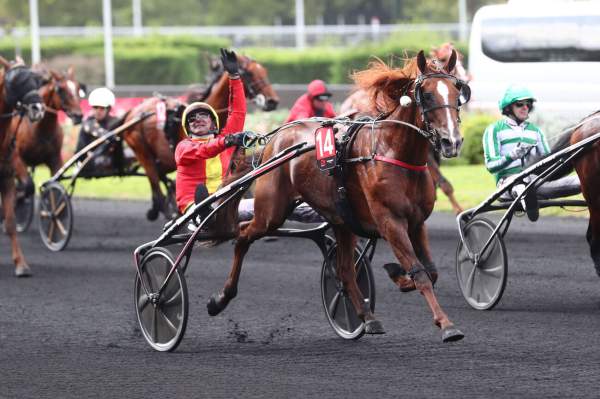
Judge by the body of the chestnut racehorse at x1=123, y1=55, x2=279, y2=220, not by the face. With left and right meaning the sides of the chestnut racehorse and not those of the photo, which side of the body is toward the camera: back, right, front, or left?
right

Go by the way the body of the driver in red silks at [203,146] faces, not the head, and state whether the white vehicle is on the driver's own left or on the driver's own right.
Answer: on the driver's own left

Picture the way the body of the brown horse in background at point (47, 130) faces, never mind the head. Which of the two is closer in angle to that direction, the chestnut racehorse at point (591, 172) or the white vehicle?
the chestnut racehorse

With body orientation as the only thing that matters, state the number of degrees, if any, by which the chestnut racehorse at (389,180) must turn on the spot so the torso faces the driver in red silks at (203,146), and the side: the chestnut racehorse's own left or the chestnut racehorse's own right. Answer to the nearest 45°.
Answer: approximately 180°

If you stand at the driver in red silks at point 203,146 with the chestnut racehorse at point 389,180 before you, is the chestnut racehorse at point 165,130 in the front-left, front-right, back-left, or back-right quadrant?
back-left

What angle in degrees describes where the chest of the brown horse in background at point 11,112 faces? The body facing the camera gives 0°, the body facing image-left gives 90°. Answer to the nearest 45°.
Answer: approximately 315°

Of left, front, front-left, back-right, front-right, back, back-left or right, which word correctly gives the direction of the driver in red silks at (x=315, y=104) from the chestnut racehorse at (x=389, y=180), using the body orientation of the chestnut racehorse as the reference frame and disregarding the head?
back-left

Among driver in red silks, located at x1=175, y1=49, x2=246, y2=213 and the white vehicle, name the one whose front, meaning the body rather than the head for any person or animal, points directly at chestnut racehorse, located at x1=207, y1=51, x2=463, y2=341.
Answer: the driver in red silks

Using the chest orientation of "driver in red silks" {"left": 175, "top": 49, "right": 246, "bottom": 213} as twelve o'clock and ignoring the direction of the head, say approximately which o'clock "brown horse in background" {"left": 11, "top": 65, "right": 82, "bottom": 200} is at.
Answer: The brown horse in background is roughly at 7 o'clock from the driver in red silks.

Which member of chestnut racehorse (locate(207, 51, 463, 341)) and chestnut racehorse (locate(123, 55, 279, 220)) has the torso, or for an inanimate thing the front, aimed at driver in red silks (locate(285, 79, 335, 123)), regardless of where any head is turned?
chestnut racehorse (locate(123, 55, 279, 220))
